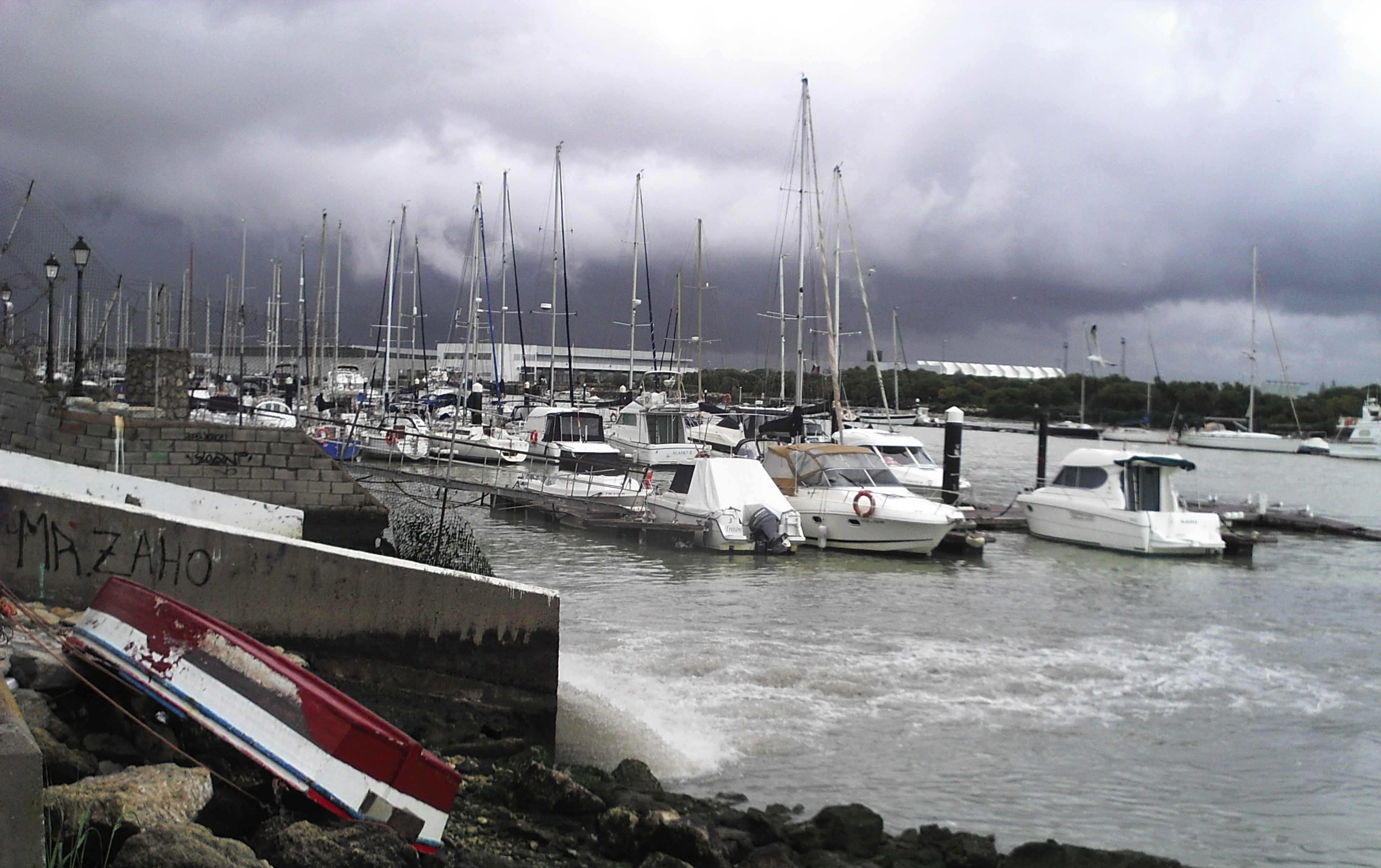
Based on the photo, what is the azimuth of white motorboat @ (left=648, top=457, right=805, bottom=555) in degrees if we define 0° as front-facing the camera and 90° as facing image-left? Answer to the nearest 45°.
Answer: approximately 135°

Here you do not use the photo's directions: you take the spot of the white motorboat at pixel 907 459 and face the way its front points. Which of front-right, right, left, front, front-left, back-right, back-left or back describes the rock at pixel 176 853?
front-right

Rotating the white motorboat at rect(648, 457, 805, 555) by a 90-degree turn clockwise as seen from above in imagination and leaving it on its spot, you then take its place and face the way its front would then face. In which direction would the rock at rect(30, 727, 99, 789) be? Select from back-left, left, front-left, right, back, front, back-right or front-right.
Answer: back-right

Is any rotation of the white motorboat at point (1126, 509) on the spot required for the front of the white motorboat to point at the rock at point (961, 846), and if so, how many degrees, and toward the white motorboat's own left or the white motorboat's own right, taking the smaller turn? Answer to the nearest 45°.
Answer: approximately 135° to the white motorboat's own left

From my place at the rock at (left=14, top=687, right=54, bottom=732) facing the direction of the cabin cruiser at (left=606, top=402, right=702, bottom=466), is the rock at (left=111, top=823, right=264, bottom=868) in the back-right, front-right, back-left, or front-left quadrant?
back-right

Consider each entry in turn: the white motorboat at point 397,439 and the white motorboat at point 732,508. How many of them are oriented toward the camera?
0

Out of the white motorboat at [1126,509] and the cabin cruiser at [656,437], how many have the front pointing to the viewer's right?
0
